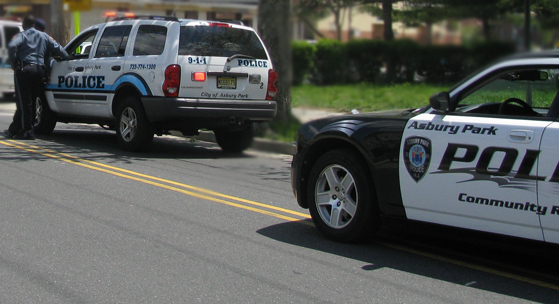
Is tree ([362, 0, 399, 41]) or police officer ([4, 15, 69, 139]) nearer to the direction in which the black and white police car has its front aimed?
the police officer

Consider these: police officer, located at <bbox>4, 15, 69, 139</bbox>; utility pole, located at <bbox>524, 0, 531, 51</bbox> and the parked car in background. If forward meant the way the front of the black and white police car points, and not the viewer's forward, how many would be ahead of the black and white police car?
2

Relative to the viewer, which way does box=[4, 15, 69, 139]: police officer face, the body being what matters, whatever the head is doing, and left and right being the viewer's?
facing away from the viewer and to the right of the viewer
